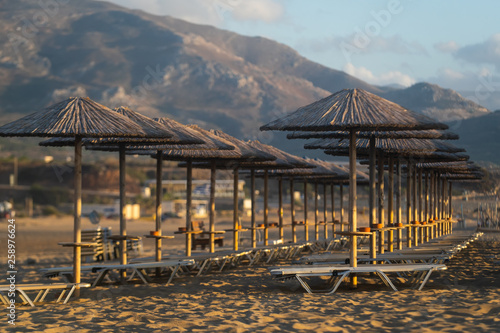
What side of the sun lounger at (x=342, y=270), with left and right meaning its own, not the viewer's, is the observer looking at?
right
